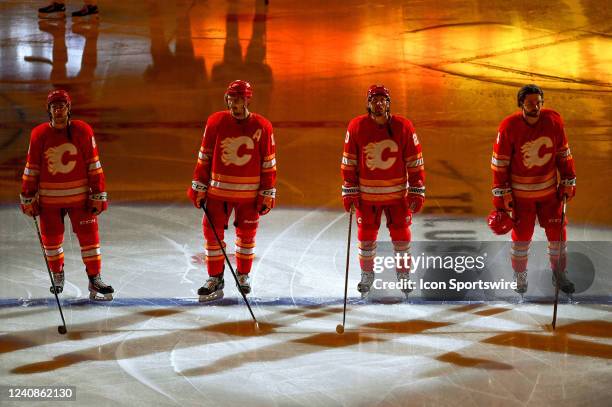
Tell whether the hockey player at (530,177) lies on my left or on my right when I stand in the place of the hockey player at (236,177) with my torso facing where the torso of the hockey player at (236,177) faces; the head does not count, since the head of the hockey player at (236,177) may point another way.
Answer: on my left

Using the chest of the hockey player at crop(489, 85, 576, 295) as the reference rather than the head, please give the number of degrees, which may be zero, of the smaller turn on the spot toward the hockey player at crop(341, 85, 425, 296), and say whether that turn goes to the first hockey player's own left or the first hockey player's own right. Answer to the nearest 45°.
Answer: approximately 90° to the first hockey player's own right

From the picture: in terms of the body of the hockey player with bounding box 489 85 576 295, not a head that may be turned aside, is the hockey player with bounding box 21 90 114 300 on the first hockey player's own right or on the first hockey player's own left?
on the first hockey player's own right

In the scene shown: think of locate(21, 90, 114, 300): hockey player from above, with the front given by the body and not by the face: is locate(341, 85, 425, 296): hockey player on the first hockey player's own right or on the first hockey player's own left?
on the first hockey player's own left
